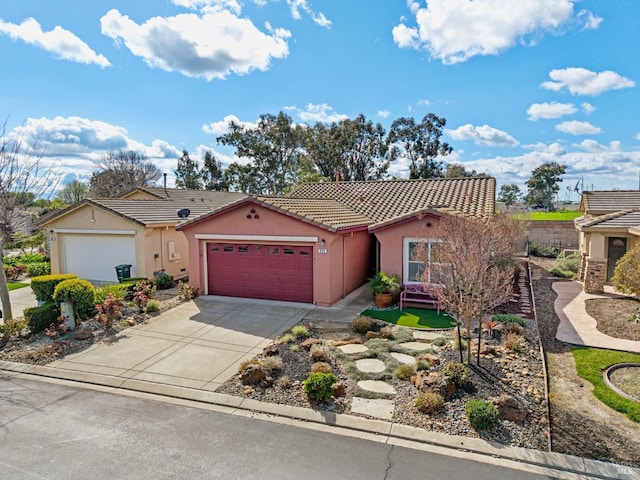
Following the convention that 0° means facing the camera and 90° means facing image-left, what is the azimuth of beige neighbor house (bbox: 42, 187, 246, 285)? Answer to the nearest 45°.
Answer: approximately 45°

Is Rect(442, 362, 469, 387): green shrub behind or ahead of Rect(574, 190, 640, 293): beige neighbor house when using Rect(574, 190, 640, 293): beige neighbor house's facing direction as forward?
ahead

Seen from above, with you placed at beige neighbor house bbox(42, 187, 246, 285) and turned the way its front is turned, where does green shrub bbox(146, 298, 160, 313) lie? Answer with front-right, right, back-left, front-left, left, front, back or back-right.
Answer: front-left

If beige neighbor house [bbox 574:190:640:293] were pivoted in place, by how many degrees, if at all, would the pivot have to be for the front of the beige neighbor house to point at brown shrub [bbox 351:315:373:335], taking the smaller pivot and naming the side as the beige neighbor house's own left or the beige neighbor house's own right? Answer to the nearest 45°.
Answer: approximately 45° to the beige neighbor house's own right

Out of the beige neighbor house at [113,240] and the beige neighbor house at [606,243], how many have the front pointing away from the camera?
0

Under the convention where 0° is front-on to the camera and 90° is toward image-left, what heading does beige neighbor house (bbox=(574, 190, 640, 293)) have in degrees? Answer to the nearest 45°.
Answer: approximately 0°

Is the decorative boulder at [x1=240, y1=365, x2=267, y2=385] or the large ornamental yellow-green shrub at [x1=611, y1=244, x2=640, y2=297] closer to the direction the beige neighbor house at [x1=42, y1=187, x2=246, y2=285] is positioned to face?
the decorative boulder

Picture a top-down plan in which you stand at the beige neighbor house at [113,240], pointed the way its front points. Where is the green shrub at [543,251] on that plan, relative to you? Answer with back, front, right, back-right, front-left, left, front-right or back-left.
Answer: back-left

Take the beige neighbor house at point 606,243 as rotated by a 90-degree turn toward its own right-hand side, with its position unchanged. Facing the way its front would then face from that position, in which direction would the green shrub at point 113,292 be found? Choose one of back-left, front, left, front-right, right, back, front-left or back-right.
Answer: front-left

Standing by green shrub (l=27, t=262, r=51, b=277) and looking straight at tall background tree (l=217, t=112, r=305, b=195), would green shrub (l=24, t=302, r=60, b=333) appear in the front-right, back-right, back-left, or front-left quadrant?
back-right

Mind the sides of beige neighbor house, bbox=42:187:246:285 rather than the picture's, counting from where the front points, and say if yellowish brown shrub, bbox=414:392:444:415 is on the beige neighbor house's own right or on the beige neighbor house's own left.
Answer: on the beige neighbor house's own left

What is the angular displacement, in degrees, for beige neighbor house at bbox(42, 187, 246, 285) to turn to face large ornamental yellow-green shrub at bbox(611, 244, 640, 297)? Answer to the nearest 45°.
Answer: approximately 90° to its left

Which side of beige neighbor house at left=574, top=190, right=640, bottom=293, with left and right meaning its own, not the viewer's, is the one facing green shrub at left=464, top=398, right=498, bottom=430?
front
